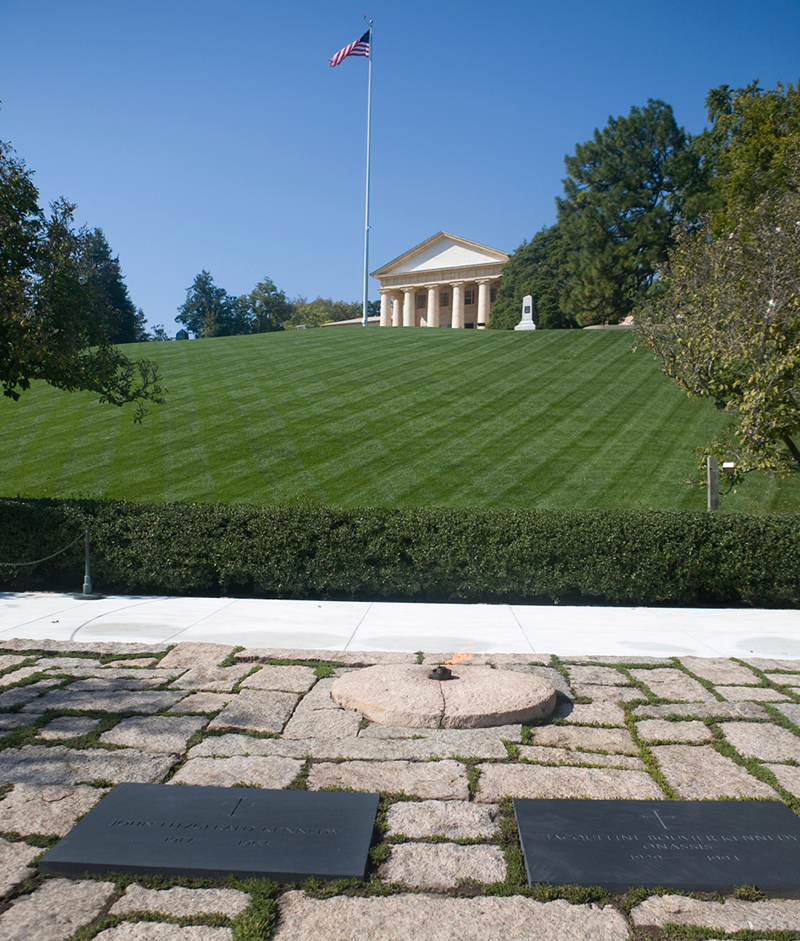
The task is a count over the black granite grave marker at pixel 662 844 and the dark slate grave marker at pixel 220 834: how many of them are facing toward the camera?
2

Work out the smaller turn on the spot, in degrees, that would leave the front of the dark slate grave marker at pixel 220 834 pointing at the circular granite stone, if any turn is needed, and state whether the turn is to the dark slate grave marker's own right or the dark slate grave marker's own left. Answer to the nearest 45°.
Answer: approximately 135° to the dark slate grave marker's own left

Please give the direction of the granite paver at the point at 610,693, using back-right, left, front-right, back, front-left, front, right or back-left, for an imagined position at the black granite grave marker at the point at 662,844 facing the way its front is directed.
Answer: back

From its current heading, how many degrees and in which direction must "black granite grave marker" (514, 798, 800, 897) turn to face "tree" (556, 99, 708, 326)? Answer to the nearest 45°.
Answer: approximately 180°

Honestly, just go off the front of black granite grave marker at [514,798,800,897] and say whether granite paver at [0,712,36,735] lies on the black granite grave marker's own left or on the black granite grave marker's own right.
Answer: on the black granite grave marker's own right

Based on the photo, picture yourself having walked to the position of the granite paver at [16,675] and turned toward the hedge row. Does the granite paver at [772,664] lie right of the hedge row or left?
right

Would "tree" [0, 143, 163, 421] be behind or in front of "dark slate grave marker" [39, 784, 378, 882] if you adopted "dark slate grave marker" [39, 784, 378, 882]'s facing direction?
behind

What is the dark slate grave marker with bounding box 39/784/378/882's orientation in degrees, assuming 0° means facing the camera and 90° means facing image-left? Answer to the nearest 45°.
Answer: approximately 0°

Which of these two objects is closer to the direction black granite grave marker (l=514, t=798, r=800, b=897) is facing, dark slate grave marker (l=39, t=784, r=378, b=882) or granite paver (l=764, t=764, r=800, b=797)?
the dark slate grave marker

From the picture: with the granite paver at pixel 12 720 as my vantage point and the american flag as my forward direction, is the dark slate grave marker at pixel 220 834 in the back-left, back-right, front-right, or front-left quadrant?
back-right

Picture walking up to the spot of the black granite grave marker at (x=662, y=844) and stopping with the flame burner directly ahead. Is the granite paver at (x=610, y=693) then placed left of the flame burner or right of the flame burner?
right

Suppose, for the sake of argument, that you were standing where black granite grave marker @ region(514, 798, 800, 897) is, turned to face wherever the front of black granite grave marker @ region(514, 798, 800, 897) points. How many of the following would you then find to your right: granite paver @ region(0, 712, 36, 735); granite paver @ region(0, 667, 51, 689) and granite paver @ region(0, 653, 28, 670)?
3

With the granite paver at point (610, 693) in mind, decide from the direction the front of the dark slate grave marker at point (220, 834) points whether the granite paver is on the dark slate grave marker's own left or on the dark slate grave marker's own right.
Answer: on the dark slate grave marker's own left

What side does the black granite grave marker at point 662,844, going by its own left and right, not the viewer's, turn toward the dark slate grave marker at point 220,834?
right

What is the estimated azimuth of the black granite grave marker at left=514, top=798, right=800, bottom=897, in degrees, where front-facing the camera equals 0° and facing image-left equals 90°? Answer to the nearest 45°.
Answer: approximately 0°

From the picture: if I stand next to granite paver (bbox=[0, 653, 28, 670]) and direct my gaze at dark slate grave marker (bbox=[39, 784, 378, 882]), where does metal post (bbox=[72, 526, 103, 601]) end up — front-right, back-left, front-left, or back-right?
back-left
